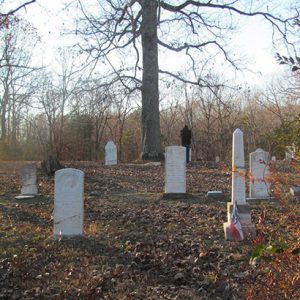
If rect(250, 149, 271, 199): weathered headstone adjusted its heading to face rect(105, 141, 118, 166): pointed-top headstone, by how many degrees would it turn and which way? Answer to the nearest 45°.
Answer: approximately 135° to its right

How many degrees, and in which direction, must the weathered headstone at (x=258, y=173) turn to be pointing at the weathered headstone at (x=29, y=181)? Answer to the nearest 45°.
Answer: approximately 90° to its right

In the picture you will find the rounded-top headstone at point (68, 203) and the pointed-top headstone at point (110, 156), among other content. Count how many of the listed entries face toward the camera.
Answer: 2

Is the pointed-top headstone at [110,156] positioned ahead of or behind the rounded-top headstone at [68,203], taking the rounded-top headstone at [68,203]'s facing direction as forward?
behind

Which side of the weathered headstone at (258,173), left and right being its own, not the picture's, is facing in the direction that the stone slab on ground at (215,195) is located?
right

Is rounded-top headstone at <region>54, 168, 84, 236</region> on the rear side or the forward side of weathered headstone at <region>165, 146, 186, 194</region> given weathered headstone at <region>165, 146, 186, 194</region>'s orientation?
on the forward side

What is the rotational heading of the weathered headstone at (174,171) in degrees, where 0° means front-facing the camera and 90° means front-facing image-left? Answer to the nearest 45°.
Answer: approximately 0°

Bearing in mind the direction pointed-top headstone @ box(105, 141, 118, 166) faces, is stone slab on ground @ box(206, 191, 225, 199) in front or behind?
in front

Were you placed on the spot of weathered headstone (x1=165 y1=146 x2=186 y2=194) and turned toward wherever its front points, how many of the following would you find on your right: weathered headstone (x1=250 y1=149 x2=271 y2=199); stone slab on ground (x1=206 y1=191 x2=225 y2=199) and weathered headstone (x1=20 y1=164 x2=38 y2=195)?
1

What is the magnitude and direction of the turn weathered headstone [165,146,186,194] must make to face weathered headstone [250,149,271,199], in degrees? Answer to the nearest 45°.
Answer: approximately 90° to its left

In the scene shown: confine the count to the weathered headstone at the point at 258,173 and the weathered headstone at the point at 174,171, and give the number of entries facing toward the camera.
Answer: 2

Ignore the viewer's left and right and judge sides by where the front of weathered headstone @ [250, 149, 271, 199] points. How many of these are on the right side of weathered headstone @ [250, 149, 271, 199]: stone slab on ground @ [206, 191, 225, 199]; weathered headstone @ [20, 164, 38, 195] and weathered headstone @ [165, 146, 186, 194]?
3

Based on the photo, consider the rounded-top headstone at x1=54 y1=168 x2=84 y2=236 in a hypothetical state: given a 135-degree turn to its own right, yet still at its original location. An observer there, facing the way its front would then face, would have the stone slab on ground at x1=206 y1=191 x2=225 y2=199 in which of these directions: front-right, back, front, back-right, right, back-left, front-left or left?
right

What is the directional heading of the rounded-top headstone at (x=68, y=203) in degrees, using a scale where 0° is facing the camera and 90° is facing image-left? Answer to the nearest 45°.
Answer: approximately 0°
